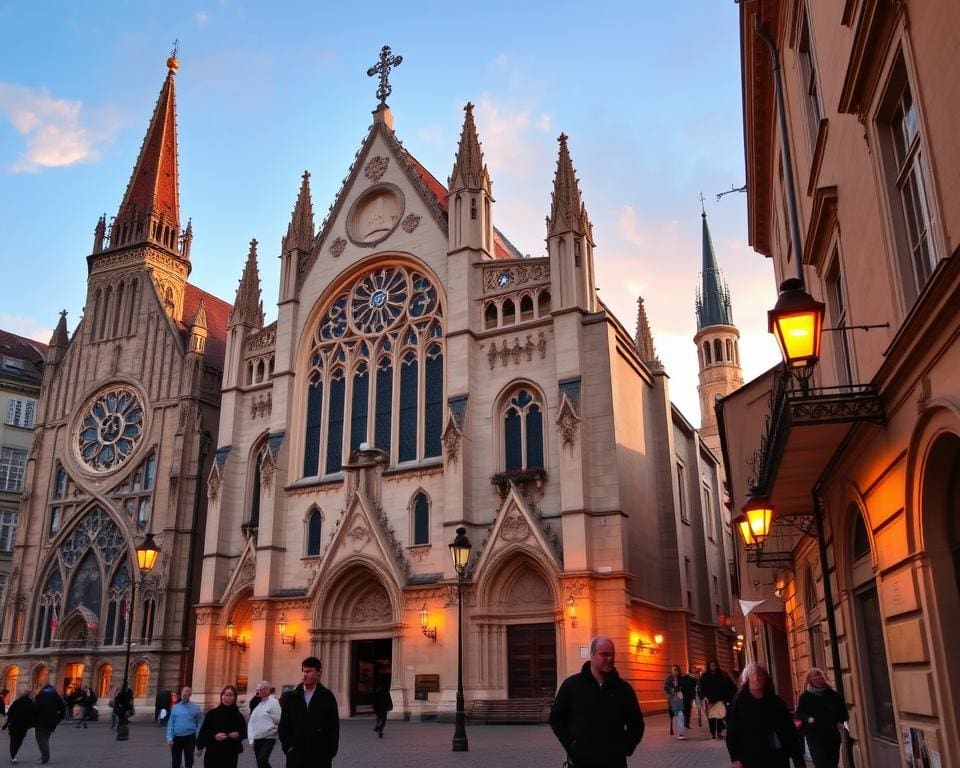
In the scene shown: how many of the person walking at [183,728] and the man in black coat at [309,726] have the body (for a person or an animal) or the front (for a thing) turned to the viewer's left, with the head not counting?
0

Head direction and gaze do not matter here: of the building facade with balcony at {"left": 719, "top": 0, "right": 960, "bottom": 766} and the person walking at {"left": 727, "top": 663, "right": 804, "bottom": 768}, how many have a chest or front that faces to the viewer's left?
1

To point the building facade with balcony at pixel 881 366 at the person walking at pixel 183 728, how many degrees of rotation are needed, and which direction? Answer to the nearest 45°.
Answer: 0° — it already faces them

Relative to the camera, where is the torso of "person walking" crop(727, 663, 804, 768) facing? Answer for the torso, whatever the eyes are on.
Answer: toward the camera

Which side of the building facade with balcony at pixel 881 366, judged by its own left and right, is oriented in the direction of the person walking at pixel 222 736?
front

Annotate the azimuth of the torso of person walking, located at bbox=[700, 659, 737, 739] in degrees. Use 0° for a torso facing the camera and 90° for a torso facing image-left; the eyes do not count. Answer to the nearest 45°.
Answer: approximately 0°

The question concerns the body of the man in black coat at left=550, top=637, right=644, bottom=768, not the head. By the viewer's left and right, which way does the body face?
facing the viewer

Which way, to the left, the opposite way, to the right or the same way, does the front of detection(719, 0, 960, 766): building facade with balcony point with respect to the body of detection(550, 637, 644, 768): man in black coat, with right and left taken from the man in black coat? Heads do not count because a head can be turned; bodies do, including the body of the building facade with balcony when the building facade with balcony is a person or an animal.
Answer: to the right

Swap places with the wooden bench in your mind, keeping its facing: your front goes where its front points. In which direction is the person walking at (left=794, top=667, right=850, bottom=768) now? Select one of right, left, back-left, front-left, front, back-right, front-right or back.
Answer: front

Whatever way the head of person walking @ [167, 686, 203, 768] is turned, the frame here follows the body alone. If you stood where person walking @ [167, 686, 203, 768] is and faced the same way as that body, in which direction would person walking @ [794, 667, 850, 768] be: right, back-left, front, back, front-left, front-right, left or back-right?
front-left

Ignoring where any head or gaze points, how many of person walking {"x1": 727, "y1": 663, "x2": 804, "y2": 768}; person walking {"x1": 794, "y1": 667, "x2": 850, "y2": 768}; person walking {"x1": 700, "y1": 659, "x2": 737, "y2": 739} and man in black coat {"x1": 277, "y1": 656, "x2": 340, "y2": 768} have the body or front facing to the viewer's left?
0

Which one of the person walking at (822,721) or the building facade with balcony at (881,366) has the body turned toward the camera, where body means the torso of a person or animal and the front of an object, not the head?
the person walking

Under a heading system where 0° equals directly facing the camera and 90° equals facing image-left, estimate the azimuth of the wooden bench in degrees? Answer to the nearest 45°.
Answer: approximately 0°
